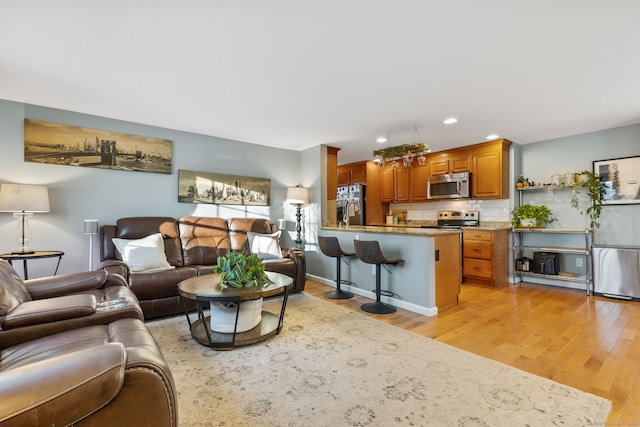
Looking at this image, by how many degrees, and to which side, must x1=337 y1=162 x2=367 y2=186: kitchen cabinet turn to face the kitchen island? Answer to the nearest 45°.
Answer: approximately 45° to its left

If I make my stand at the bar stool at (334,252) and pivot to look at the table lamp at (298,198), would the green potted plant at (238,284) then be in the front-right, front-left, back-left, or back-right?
back-left

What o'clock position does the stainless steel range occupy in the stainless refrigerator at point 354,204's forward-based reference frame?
The stainless steel range is roughly at 8 o'clock from the stainless refrigerator.

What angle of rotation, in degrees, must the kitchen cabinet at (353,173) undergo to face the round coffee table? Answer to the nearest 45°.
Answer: approximately 45° to its left

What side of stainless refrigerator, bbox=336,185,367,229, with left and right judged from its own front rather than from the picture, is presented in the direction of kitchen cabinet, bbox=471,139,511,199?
left

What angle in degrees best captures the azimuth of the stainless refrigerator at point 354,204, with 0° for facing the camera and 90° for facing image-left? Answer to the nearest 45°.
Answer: approximately 45°

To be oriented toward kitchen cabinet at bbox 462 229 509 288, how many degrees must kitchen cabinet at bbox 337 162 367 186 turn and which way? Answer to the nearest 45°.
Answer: approximately 90° to its left

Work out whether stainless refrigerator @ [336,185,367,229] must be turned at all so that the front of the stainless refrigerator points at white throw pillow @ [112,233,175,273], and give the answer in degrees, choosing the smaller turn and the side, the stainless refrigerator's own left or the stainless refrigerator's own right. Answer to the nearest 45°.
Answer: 0° — it already faces it
